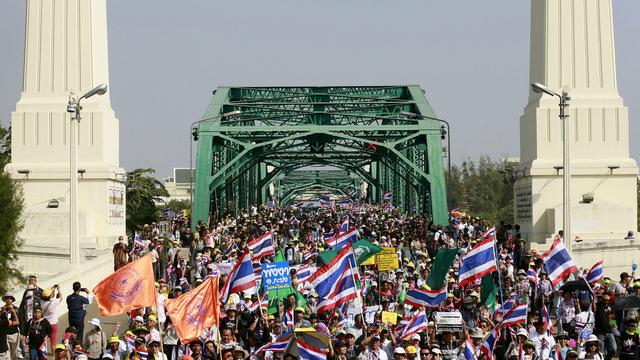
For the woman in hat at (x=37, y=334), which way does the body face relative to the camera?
toward the camera

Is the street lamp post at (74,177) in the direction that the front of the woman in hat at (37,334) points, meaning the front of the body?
no

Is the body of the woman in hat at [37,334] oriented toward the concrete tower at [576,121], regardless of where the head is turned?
no

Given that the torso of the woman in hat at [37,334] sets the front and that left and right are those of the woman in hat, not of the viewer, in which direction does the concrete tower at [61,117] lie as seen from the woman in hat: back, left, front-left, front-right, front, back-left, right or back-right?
back
